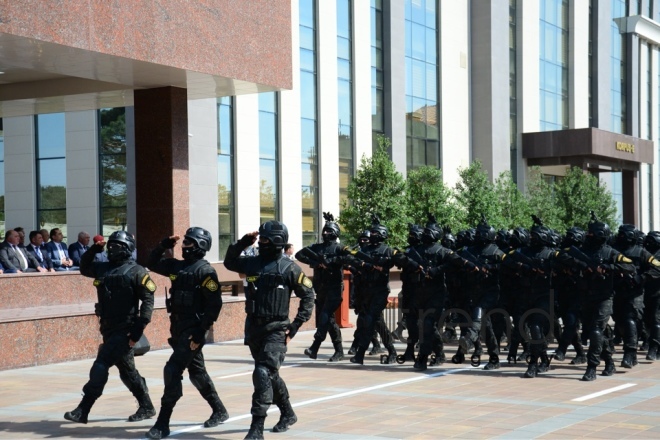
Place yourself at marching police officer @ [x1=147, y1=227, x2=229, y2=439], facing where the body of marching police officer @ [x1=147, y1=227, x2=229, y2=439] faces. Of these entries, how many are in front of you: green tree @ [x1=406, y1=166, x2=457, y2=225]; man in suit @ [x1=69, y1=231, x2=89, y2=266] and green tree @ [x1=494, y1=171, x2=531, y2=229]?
0

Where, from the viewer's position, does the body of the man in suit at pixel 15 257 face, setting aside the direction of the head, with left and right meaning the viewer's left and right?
facing the viewer and to the right of the viewer

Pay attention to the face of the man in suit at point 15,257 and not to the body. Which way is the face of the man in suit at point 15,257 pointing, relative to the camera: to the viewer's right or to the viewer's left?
to the viewer's right

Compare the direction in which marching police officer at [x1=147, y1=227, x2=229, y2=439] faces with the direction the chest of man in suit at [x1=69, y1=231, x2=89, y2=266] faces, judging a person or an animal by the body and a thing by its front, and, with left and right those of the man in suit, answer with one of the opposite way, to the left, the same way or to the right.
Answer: to the right

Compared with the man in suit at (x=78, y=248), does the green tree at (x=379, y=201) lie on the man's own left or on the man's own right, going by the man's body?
on the man's own left

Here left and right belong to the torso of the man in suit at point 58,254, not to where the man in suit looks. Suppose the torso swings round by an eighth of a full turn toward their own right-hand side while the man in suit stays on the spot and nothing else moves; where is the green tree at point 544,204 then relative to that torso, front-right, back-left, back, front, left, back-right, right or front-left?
back-left

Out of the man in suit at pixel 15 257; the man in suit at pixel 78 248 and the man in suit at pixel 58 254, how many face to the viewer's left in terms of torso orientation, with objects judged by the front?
0

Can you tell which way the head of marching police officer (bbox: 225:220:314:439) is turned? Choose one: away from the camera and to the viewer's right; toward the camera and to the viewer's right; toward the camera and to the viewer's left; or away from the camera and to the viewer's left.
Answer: toward the camera and to the viewer's left

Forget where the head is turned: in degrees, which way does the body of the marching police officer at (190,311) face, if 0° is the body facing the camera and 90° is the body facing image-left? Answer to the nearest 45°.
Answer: approximately 45°

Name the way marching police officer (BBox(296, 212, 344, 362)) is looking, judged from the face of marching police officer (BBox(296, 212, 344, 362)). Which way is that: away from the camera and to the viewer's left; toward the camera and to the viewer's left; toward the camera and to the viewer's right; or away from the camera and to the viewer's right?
toward the camera and to the viewer's left

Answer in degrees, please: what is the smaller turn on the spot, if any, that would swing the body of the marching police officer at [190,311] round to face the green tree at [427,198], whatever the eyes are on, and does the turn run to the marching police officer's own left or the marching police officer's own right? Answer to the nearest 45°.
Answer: approximately 135° to the marching police officer's own right

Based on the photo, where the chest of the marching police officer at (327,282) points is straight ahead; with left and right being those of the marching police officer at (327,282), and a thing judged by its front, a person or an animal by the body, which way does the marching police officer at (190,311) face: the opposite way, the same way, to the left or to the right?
the same way

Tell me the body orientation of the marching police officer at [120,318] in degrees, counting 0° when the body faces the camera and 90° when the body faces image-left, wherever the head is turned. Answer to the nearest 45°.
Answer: approximately 45°

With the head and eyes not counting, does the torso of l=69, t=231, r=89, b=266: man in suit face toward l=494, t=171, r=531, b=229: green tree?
no

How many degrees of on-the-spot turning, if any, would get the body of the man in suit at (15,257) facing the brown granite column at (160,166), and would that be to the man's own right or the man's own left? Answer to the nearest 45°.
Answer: approximately 45° to the man's own left

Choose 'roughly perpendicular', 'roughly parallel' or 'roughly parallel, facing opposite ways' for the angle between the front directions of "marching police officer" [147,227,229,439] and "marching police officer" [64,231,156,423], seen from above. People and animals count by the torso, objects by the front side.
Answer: roughly parallel

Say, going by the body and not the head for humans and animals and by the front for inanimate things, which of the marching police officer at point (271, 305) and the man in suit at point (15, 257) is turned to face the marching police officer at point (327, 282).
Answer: the man in suit

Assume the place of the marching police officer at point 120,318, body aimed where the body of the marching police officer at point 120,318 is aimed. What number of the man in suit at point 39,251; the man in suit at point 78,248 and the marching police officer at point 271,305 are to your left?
1

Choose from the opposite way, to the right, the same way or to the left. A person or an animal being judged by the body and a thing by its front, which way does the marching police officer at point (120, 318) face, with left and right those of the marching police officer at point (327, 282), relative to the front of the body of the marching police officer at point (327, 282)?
the same way
